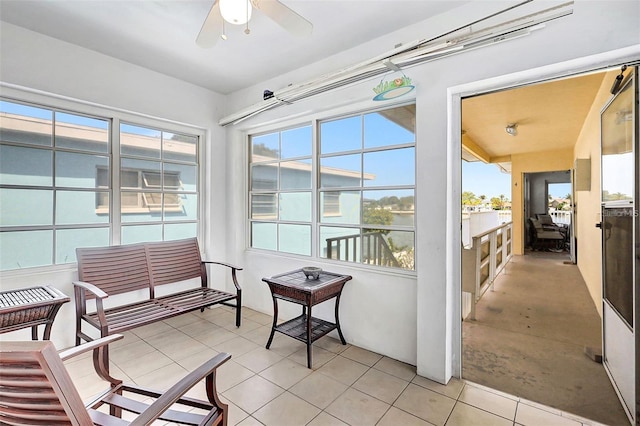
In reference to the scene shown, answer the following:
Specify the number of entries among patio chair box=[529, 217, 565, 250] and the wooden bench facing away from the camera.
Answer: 0

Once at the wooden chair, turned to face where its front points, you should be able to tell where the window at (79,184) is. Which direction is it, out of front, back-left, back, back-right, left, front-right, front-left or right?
front-left

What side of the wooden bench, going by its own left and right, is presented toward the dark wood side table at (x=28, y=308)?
right

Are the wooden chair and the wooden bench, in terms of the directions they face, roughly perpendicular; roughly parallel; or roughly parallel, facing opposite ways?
roughly perpendicular

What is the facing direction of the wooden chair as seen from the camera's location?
facing away from the viewer and to the right of the viewer

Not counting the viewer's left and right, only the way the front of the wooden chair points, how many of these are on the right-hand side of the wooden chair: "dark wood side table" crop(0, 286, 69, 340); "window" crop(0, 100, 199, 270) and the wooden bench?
0

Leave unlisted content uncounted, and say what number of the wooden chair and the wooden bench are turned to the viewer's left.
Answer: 0

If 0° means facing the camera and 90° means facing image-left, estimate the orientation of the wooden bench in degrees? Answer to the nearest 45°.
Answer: approximately 315°

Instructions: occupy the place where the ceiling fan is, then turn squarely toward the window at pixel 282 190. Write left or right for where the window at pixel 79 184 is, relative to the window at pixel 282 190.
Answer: left
